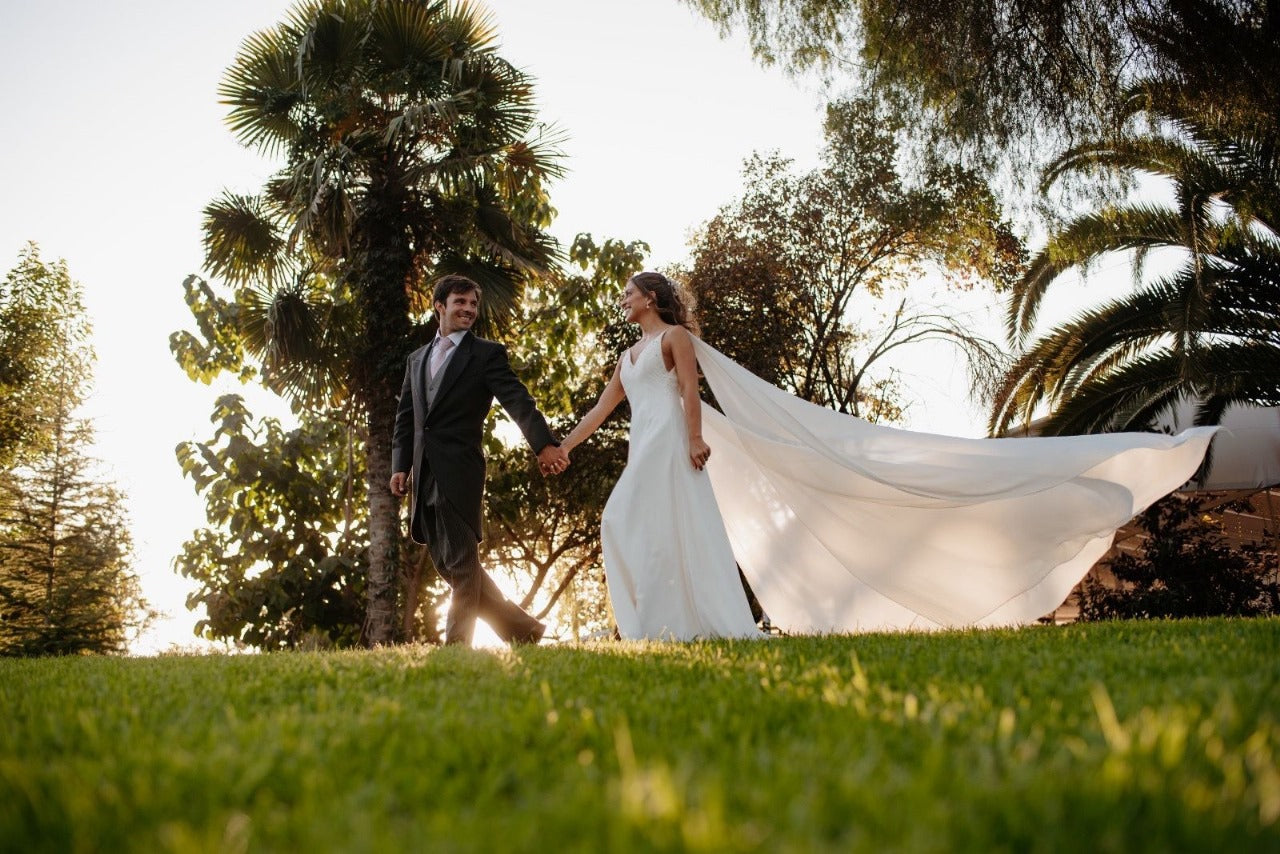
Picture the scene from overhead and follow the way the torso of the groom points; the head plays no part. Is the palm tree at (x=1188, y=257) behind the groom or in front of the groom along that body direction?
behind

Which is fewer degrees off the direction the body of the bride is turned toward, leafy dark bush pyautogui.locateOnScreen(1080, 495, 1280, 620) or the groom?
the groom

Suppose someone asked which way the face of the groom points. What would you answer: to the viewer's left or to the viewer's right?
to the viewer's right

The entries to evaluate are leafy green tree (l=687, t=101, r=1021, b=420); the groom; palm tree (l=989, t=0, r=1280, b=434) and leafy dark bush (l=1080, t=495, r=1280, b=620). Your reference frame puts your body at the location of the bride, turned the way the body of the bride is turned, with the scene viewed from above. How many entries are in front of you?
1

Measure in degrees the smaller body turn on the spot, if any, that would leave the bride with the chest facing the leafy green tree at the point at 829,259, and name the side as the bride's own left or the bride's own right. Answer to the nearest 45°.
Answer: approximately 135° to the bride's own right

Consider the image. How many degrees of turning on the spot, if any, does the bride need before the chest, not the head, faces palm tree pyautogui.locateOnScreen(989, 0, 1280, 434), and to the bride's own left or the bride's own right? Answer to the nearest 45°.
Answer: approximately 180°

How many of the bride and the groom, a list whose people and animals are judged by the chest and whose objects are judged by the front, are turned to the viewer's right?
0

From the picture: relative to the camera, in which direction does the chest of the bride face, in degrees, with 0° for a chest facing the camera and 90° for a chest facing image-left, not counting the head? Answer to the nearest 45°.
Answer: approximately 45°

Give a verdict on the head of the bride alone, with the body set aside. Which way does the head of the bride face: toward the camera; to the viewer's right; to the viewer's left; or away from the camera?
to the viewer's left

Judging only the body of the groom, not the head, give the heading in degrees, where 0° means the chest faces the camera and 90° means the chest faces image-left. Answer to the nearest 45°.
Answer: approximately 45°

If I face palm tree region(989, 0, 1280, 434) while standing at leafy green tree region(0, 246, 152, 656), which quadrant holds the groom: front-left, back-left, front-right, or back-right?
front-right

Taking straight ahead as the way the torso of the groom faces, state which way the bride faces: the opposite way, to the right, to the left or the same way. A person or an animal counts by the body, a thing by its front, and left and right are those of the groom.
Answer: the same way
